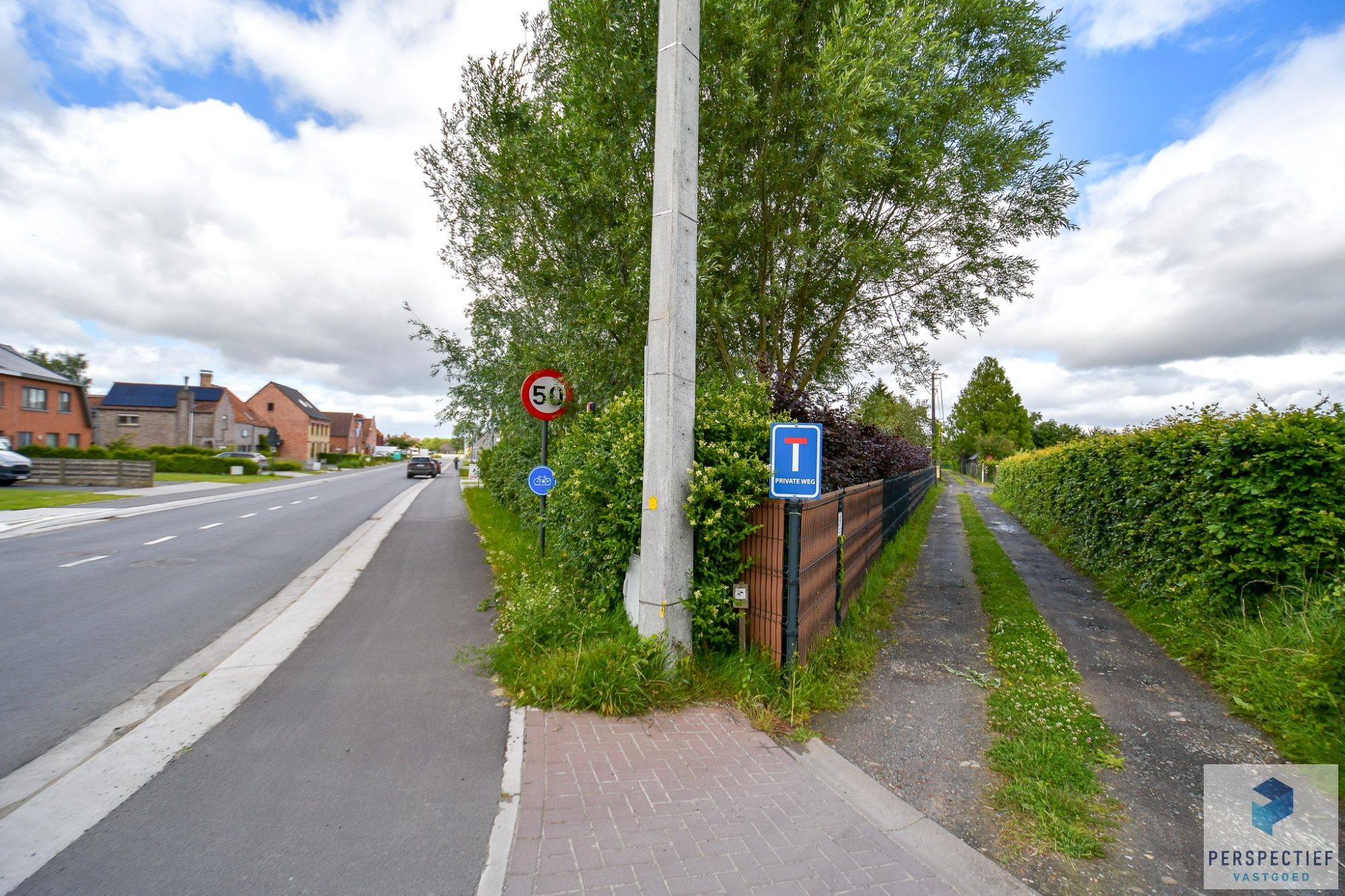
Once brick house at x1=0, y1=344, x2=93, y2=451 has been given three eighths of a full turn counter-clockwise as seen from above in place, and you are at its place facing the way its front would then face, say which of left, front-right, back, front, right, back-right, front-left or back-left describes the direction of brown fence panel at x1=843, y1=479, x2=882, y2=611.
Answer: back

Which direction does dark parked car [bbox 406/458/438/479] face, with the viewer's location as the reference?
facing away from the viewer

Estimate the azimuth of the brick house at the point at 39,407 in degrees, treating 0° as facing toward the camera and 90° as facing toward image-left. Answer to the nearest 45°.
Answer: approximately 315°

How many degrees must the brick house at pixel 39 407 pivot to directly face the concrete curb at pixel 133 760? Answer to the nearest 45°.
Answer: approximately 45° to its right

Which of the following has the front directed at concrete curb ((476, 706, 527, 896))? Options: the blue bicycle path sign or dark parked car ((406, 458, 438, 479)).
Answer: the blue bicycle path sign

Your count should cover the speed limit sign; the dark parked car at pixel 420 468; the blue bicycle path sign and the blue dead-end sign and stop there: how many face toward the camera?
3

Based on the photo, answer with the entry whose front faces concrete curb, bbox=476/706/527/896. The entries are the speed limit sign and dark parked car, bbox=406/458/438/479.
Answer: the speed limit sign

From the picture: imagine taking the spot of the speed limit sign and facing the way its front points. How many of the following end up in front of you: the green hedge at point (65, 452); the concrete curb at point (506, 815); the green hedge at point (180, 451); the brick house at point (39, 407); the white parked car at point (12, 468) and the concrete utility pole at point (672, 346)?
2

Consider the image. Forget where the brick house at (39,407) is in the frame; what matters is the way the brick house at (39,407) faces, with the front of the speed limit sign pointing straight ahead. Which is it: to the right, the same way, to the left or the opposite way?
to the left

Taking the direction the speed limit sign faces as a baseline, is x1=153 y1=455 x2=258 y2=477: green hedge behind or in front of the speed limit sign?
behind

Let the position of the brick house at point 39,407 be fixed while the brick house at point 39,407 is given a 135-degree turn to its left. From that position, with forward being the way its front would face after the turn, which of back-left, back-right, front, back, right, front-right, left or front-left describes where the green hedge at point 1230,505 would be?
back

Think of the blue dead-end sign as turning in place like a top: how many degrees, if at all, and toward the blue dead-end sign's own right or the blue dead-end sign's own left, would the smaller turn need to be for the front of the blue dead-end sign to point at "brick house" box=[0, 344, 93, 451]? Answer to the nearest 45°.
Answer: approximately 135° to the blue dead-end sign's own right

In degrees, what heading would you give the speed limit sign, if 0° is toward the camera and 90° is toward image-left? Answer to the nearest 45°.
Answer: approximately 0°
